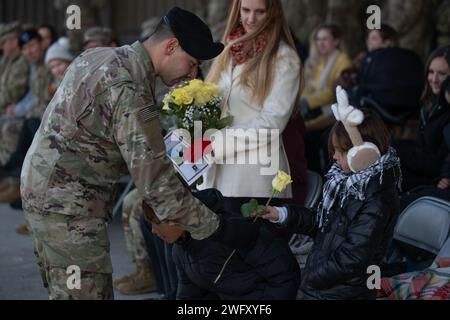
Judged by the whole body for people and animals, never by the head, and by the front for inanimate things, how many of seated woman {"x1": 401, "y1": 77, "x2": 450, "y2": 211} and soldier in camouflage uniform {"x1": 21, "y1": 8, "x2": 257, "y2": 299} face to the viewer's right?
1

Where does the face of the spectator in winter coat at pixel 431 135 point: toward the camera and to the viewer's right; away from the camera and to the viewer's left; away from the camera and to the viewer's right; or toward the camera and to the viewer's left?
toward the camera and to the viewer's left

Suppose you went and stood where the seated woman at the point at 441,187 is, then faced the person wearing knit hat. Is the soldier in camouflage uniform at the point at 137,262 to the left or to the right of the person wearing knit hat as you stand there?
left

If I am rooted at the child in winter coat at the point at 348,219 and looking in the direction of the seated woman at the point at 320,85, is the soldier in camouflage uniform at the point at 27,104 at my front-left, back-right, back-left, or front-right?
front-left

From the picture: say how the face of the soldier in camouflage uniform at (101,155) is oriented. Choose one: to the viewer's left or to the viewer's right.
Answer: to the viewer's right

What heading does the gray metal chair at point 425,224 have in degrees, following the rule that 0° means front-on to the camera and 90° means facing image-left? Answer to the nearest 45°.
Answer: approximately 45°

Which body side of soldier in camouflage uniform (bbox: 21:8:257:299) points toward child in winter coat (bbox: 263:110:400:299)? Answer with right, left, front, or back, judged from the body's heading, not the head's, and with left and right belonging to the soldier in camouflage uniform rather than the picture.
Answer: front

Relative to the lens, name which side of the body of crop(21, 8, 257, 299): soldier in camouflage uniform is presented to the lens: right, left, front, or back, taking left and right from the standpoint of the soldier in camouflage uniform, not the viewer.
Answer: right

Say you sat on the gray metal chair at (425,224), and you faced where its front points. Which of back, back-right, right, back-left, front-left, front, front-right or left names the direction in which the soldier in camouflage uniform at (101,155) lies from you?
front

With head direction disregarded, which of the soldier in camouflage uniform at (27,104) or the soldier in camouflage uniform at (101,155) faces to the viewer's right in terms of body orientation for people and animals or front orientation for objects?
the soldier in camouflage uniform at (101,155)

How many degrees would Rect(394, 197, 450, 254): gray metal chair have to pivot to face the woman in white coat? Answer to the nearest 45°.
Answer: approximately 45° to its right

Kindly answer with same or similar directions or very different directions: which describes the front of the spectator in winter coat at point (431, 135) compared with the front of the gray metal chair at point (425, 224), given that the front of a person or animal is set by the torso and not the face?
same or similar directions

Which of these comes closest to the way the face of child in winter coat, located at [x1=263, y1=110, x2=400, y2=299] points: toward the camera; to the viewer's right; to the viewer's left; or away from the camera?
to the viewer's left

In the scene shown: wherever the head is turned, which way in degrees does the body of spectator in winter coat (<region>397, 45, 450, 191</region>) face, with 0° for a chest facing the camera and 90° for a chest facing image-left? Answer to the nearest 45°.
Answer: approximately 45°

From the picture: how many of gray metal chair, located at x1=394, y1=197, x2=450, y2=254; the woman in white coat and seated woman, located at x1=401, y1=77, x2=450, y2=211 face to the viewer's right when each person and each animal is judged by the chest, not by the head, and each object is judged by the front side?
0
